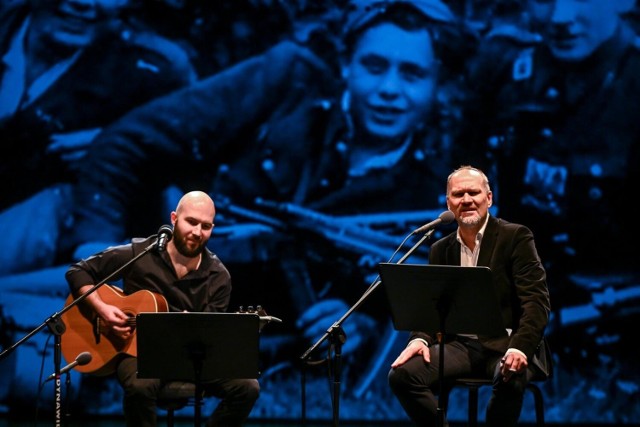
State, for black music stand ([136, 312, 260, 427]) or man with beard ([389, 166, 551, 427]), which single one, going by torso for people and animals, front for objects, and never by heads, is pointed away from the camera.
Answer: the black music stand

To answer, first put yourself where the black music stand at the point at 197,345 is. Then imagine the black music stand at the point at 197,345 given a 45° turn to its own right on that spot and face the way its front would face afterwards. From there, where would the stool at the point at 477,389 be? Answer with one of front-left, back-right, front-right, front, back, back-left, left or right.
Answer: front-right

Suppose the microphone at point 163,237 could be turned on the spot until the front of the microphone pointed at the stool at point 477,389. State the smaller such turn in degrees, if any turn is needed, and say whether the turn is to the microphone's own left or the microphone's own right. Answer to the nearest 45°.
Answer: approximately 45° to the microphone's own right

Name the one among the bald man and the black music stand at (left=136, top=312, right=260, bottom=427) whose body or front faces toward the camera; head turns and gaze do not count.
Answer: the bald man

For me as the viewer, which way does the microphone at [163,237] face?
facing away from the viewer and to the right of the viewer

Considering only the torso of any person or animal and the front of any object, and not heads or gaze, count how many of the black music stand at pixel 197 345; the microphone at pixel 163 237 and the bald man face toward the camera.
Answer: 1

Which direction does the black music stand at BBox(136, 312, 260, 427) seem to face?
away from the camera

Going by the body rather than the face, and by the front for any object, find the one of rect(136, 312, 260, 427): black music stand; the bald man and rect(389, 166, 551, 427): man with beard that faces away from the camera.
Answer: the black music stand

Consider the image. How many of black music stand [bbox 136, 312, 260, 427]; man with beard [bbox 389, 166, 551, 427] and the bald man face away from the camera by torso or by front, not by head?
1

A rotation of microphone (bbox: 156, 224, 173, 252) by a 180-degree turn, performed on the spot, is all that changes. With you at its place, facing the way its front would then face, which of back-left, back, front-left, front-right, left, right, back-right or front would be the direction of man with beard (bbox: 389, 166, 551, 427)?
back-left

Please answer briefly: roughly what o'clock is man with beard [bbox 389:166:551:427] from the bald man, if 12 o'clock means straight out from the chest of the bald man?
The man with beard is roughly at 10 o'clock from the bald man.

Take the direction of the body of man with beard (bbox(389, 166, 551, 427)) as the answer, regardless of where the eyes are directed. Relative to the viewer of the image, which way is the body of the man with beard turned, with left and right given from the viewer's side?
facing the viewer and to the left of the viewer

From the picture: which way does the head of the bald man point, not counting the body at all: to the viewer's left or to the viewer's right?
to the viewer's right

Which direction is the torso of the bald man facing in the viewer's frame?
toward the camera

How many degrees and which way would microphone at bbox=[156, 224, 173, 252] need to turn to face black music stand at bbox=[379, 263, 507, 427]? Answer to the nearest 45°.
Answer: approximately 90° to its right

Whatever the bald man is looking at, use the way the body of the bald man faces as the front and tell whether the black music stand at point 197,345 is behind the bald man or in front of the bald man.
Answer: in front
